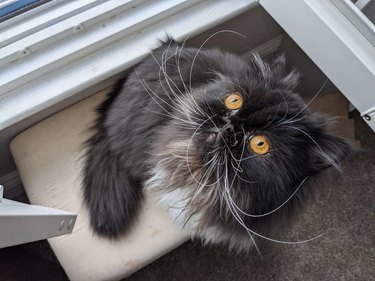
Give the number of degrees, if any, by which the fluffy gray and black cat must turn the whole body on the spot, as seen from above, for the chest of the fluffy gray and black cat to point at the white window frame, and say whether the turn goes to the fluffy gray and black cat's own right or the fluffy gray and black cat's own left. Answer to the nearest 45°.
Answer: approximately 45° to the fluffy gray and black cat's own left

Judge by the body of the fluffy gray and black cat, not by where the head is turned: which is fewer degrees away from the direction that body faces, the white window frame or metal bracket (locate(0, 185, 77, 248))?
the white window frame
